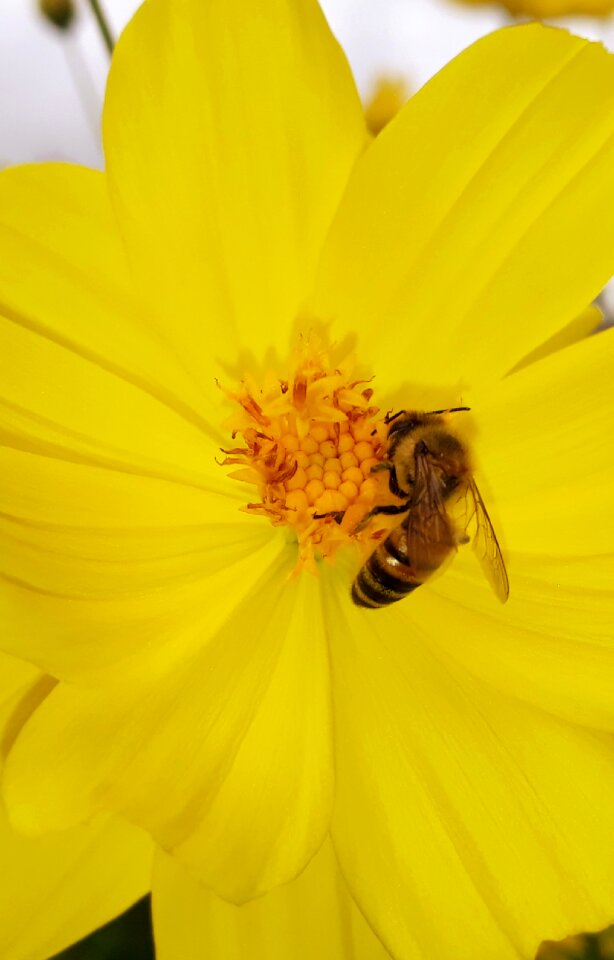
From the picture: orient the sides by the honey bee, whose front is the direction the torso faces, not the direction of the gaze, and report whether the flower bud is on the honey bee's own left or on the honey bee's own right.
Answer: on the honey bee's own left

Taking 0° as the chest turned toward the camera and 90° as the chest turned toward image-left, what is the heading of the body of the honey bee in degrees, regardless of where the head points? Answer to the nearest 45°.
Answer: approximately 180°
